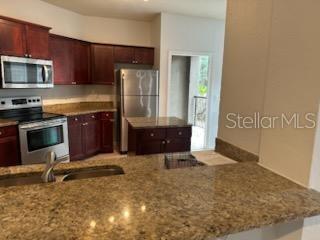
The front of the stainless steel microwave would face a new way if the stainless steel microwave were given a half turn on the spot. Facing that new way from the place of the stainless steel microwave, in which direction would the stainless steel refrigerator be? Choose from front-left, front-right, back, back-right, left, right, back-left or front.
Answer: back-right

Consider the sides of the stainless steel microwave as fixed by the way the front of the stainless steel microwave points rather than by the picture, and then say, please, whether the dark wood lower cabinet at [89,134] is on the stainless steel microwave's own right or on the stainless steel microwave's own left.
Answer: on the stainless steel microwave's own left

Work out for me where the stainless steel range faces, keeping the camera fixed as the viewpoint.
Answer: facing the viewer and to the right of the viewer

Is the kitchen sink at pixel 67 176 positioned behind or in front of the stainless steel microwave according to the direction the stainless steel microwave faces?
in front

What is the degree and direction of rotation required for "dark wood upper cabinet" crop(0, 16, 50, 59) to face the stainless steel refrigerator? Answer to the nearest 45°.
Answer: approximately 45° to its left

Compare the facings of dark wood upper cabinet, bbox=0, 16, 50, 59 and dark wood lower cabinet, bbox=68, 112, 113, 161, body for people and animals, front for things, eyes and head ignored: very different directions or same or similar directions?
same or similar directions

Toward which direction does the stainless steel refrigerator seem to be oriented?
toward the camera

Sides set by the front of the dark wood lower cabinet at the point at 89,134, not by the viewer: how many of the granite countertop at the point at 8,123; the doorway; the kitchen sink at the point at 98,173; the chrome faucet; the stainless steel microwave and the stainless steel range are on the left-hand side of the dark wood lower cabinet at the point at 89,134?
1

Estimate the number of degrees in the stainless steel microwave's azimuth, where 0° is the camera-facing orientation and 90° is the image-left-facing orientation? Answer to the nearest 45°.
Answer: approximately 315°

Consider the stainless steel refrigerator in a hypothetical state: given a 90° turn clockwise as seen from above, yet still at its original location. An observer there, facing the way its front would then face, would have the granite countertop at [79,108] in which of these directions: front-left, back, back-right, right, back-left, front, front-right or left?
front

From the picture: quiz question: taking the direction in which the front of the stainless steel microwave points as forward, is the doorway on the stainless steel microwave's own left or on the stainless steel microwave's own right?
on the stainless steel microwave's own left
